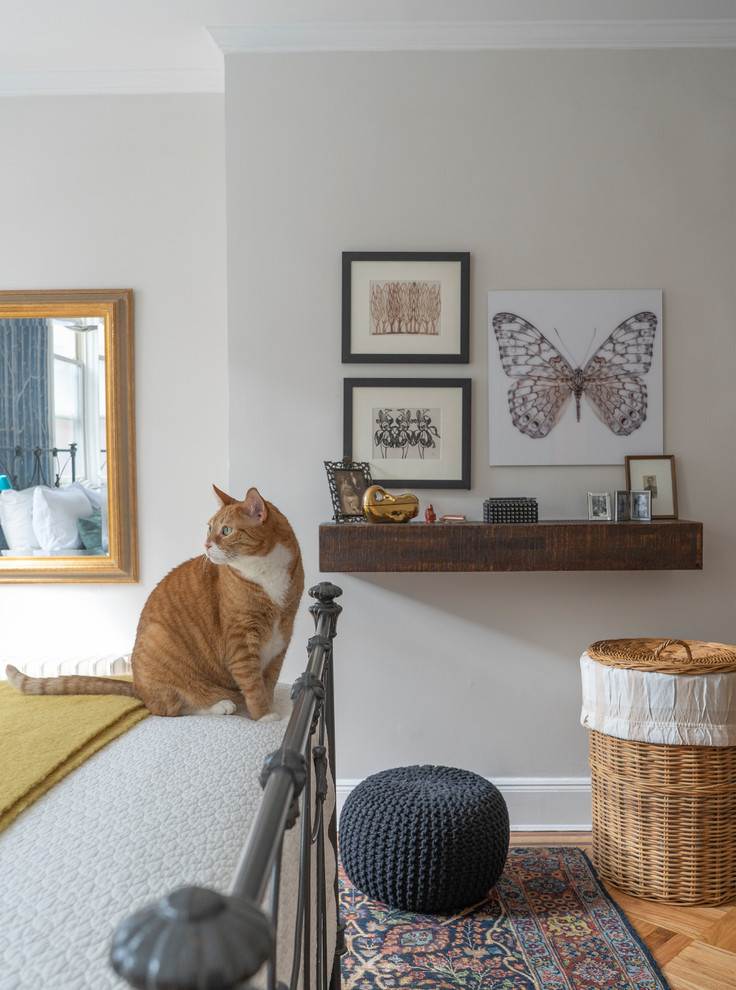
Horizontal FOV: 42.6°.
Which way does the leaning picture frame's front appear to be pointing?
toward the camera

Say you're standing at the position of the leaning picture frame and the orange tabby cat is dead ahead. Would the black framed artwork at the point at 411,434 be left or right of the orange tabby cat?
right

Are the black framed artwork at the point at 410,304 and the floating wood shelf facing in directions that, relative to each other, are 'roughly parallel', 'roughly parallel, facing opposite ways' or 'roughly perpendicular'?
roughly parallel

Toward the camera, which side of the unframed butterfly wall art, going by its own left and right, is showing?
front

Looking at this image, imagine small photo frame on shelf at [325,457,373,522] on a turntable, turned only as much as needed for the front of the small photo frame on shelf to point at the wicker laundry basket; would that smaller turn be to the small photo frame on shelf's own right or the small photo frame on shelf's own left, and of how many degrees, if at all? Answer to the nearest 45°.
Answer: approximately 45° to the small photo frame on shelf's own left

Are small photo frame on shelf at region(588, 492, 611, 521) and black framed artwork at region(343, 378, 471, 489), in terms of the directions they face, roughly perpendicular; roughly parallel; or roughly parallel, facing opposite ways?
roughly parallel

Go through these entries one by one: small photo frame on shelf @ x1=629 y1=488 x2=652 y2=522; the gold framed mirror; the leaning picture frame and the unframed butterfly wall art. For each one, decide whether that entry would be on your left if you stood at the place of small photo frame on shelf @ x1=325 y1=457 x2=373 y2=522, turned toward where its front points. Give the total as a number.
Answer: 3

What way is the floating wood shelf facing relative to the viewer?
toward the camera

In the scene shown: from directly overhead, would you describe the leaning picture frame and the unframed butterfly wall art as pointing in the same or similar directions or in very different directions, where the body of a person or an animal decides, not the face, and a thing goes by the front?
same or similar directions

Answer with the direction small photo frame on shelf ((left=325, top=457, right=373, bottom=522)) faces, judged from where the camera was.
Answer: facing the viewer

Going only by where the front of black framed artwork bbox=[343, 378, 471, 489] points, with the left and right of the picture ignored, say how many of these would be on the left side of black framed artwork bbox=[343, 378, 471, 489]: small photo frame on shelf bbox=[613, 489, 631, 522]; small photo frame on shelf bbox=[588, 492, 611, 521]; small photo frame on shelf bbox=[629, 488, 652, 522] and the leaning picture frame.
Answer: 4

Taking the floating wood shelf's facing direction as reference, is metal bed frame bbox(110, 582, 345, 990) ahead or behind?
ahead

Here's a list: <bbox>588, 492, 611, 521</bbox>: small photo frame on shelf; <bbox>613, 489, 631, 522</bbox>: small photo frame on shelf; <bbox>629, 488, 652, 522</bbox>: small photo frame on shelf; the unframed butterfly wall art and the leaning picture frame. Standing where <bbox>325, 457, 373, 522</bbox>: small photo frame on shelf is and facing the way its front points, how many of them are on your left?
5

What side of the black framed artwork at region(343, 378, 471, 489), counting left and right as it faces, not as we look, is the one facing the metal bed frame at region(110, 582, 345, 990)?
front

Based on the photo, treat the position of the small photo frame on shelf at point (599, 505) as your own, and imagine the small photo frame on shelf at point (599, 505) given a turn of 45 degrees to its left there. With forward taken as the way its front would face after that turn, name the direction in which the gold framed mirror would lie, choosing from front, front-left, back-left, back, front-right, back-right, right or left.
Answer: back-right
